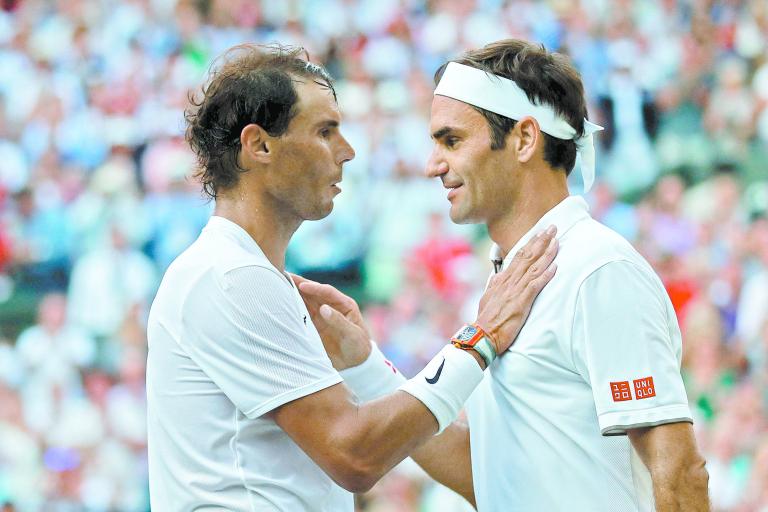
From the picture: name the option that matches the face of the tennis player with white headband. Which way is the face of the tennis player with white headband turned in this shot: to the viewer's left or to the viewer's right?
to the viewer's left

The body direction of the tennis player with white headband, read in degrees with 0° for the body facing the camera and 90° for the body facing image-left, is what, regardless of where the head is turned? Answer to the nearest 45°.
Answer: approximately 90°
